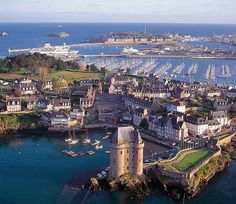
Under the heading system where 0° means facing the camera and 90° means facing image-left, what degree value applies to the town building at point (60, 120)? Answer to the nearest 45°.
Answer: approximately 0°

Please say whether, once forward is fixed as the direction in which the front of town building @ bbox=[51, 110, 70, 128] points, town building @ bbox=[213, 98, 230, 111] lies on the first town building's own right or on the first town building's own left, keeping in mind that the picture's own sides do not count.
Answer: on the first town building's own left

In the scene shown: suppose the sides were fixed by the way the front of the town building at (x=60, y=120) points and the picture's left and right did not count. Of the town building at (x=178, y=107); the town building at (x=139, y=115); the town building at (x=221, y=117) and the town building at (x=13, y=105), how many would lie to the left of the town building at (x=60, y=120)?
3

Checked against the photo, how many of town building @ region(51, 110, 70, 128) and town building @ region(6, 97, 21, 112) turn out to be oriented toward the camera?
2

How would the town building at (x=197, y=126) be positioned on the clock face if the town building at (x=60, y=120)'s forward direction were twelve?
the town building at (x=197, y=126) is roughly at 10 o'clock from the town building at (x=60, y=120).

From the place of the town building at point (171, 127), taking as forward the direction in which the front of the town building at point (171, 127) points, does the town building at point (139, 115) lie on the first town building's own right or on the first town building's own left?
on the first town building's own right

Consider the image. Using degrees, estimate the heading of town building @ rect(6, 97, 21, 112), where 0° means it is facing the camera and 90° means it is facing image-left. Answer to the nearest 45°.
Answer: approximately 0°

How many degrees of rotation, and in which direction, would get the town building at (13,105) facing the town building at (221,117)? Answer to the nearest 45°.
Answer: approximately 45° to its left

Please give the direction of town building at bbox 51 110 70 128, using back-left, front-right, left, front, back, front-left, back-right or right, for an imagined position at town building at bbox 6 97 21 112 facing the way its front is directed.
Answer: front-left

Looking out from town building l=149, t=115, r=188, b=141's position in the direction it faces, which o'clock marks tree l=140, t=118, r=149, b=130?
The tree is roughly at 3 o'clock from the town building.

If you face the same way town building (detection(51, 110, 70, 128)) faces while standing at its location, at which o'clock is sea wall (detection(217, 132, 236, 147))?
The sea wall is roughly at 10 o'clock from the town building.
